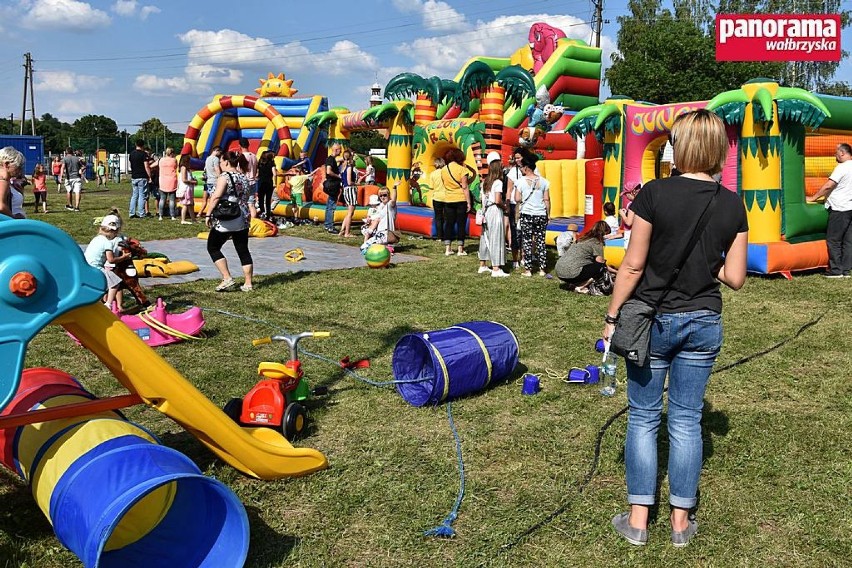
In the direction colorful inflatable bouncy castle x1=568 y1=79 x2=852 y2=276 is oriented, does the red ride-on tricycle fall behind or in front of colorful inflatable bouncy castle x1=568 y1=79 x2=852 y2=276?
in front

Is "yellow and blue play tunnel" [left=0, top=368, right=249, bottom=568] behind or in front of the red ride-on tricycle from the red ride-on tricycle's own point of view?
behind

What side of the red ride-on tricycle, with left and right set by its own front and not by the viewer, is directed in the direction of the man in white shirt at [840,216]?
front

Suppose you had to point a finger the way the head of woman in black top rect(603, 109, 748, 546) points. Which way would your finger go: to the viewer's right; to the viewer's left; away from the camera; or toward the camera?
away from the camera

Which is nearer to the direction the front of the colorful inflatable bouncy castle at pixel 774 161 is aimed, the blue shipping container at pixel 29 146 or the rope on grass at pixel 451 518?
the rope on grass

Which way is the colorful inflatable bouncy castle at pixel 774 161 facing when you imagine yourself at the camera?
facing the viewer and to the left of the viewer

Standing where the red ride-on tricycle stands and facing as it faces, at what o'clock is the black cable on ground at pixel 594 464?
The black cable on ground is roughly at 2 o'clock from the red ride-on tricycle.

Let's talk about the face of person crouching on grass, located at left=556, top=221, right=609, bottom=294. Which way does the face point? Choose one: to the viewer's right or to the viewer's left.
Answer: to the viewer's right
